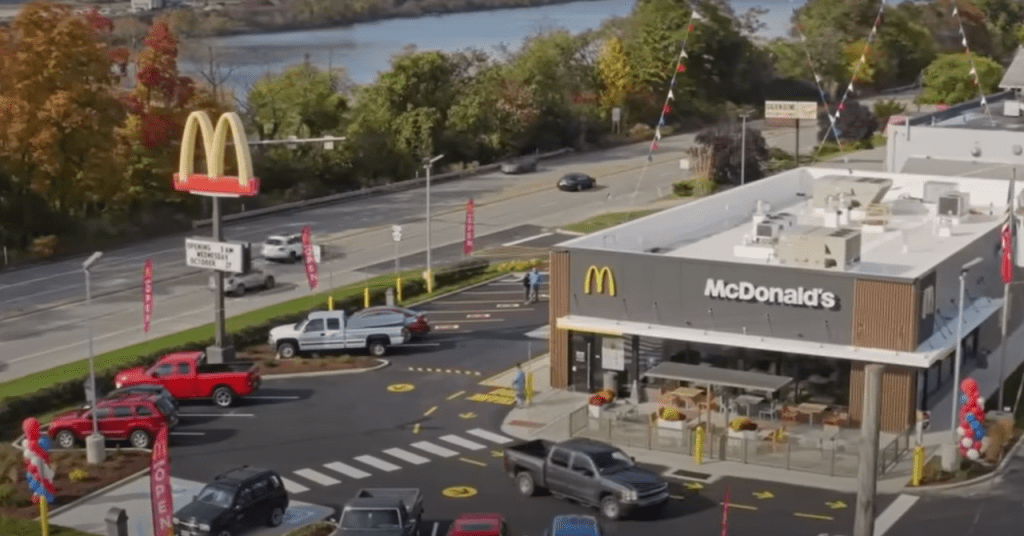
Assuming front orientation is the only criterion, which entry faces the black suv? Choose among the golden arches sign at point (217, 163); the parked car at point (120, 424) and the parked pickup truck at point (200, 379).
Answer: the golden arches sign

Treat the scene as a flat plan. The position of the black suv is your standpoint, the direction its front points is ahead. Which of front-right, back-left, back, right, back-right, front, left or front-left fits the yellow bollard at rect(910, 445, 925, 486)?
back-left

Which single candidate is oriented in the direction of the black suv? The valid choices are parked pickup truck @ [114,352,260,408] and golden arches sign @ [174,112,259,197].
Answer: the golden arches sign

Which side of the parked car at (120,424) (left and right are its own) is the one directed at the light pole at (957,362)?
back

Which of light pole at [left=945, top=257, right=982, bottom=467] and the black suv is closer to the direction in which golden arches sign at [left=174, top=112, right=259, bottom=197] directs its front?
the black suv

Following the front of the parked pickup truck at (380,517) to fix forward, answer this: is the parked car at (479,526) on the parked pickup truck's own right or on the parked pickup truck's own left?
on the parked pickup truck's own left

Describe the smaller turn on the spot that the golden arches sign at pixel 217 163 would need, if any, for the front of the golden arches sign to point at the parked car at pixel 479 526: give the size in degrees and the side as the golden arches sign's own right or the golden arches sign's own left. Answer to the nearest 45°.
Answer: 0° — it already faces it

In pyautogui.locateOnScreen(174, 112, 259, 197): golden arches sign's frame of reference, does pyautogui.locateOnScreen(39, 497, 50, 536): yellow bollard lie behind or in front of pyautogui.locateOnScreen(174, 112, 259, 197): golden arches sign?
in front

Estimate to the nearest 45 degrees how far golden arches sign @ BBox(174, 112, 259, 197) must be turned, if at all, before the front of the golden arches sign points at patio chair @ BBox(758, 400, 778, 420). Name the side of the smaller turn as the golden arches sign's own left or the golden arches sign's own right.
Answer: approximately 45° to the golden arches sign's own left

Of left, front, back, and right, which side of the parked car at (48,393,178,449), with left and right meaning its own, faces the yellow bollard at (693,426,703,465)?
back
